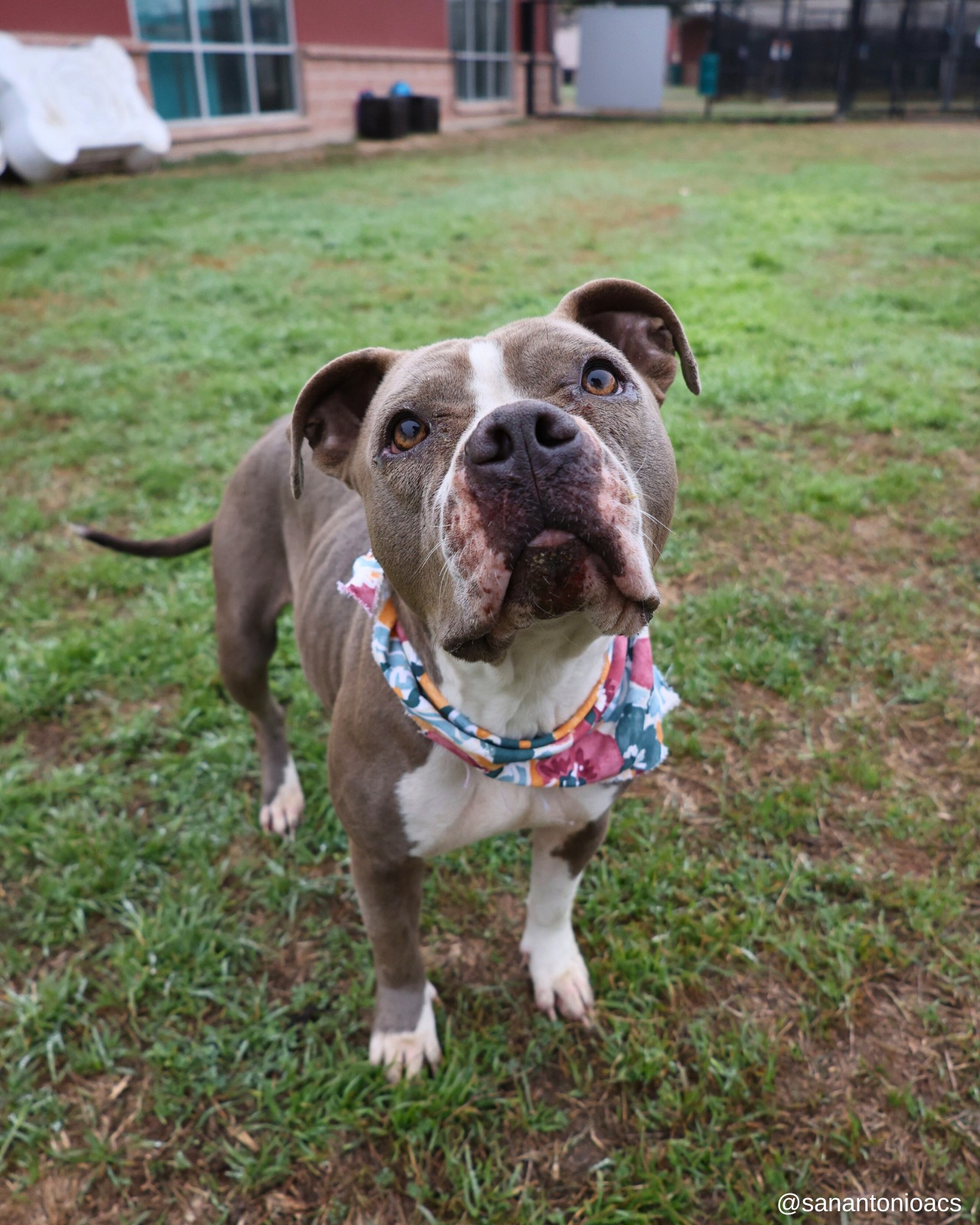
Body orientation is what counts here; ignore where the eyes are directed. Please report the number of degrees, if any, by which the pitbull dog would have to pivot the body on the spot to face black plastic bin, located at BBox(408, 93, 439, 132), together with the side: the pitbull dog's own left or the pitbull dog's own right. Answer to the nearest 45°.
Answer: approximately 135° to the pitbull dog's own left

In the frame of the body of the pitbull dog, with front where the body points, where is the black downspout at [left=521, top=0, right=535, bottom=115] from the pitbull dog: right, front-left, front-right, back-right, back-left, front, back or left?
back-left

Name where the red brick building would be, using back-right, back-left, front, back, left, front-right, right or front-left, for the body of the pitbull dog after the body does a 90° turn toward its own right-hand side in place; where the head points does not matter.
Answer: back-right

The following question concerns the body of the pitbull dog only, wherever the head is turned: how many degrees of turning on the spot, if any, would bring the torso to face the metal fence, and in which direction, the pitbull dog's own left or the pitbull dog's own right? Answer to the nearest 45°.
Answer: approximately 90° to the pitbull dog's own left

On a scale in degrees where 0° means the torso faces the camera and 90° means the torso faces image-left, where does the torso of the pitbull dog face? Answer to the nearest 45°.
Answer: approximately 315°

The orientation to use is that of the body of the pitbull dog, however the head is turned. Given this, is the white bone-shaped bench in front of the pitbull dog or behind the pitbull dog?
behind

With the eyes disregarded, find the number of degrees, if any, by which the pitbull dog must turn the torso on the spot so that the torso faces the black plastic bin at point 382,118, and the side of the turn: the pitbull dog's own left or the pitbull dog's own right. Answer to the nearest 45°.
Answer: approximately 135° to the pitbull dog's own left
